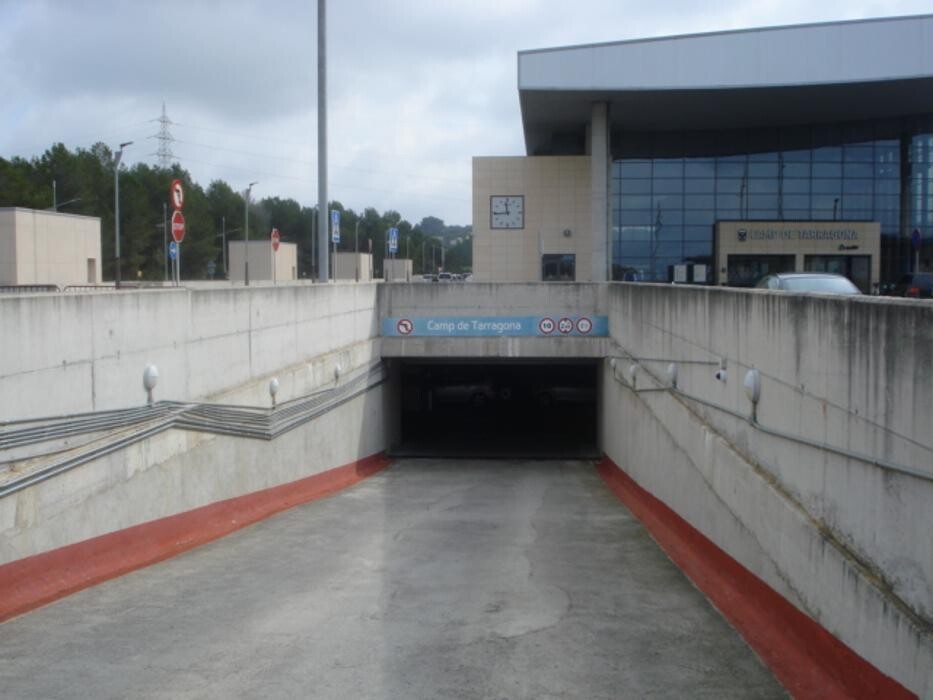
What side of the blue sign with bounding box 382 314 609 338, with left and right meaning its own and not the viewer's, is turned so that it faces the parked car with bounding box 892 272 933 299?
left

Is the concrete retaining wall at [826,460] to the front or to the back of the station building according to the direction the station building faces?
to the front

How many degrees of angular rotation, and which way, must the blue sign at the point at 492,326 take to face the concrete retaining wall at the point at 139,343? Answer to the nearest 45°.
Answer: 0° — it already faces it

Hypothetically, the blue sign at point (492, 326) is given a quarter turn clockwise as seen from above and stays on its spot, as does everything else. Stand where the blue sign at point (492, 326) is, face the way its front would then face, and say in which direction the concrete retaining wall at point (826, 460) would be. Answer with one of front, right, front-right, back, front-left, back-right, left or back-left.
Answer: left

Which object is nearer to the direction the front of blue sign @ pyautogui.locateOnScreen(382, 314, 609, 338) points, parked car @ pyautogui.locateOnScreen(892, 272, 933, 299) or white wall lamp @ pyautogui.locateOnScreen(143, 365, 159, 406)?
the white wall lamp

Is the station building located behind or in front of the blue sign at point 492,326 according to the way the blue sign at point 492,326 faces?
behind

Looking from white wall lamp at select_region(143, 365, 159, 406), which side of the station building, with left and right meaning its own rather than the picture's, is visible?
front

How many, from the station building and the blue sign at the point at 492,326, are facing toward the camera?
2

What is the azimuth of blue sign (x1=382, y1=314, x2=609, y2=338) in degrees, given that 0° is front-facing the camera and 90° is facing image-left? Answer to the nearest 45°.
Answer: approximately 0°

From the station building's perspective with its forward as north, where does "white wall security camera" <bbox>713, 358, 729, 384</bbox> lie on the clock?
The white wall security camera is roughly at 12 o'clock from the station building.

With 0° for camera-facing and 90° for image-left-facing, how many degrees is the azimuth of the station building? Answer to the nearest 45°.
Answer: approximately 0°
